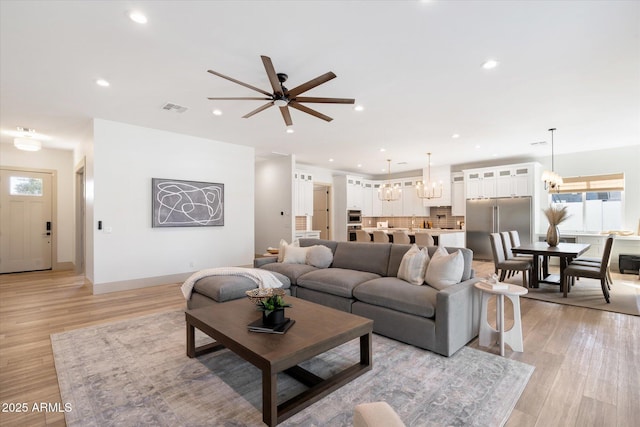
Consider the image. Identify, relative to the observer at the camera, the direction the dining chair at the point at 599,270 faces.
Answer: facing to the left of the viewer

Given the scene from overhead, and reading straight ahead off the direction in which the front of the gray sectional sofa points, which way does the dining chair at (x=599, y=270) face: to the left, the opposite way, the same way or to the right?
to the right

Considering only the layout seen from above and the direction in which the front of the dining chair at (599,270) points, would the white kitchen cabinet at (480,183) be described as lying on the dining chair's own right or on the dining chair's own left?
on the dining chair's own right

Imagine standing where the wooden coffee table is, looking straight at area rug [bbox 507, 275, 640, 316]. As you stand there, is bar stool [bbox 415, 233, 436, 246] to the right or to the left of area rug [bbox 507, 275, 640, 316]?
left

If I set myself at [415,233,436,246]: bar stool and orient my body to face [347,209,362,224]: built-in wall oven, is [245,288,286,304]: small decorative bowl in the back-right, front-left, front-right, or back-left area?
back-left

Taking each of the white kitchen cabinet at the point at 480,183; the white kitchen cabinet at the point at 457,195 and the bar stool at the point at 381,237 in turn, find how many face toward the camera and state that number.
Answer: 2

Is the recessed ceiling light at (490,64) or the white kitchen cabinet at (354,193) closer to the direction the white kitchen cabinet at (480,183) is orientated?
the recessed ceiling light

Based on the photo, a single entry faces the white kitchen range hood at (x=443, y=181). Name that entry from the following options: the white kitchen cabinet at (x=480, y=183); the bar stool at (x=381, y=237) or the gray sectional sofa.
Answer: the bar stool

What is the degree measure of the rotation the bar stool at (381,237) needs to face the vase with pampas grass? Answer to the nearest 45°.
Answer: approximately 45° to its right

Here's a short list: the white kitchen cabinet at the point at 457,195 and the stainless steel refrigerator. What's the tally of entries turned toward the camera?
2

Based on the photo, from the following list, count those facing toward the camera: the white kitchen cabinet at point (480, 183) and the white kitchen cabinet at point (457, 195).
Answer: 2

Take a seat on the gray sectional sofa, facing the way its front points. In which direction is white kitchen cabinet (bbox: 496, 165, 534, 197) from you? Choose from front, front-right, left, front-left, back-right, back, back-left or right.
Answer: back
